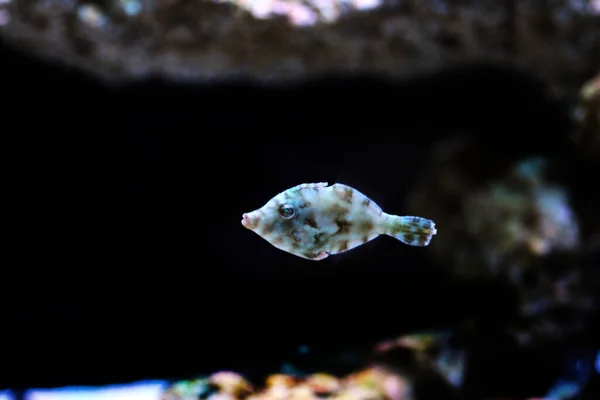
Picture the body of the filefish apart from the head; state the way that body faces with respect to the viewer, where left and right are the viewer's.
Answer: facing to the left of the viewer
